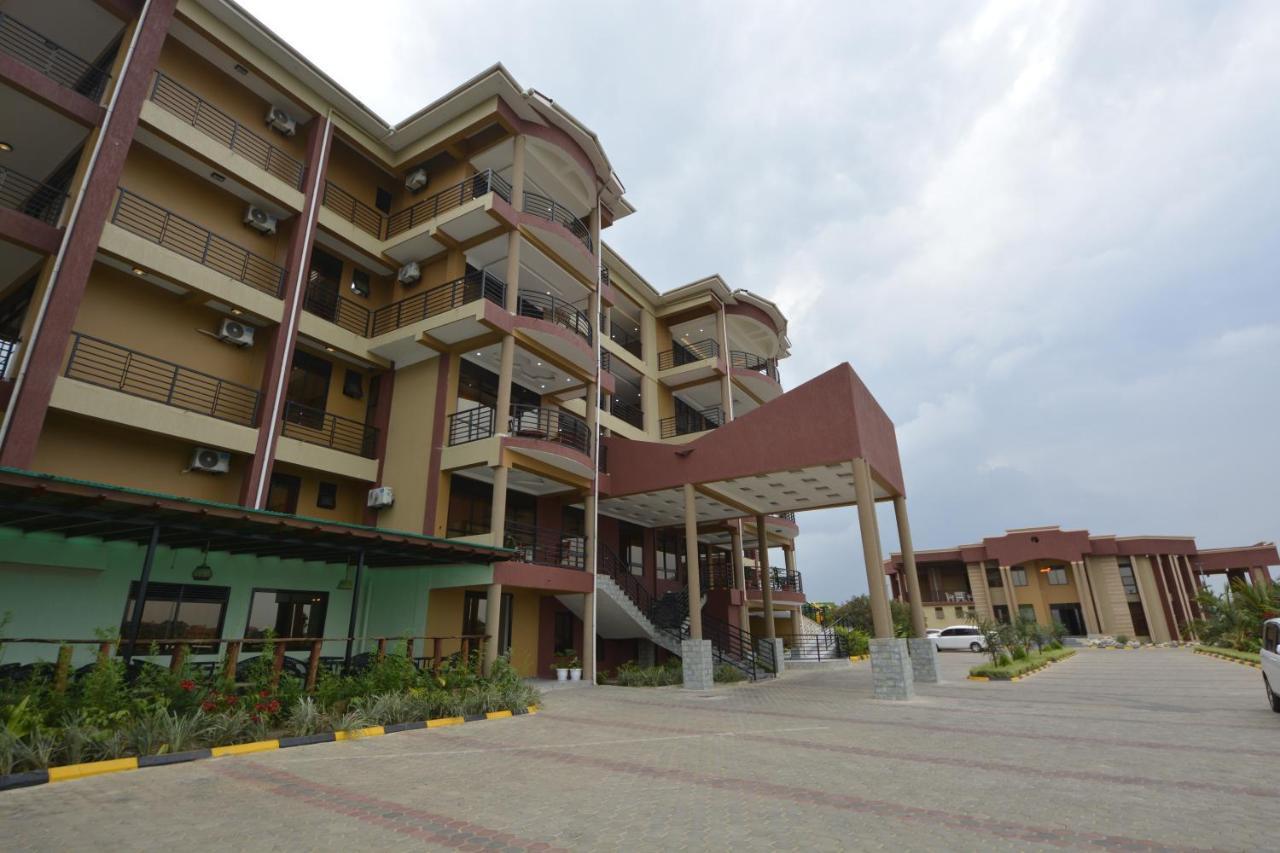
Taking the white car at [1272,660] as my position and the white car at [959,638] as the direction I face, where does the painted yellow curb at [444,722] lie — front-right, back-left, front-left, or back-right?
back-left

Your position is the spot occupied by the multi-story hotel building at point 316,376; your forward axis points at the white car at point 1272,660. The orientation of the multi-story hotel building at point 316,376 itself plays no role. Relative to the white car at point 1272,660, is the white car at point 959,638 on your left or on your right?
left

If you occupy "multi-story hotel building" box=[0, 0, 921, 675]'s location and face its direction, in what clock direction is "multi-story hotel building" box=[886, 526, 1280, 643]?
"multi-story hotel building" box=[886, 526, 1280, 643] is roughly at 10 o'clock from "multi-story hotel building" box=[0, 0, 921, 675].

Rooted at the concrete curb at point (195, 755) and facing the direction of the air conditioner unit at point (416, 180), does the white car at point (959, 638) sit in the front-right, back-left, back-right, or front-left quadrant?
front-right

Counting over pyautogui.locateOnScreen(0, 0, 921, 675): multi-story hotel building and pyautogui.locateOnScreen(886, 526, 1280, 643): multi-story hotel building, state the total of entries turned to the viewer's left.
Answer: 0

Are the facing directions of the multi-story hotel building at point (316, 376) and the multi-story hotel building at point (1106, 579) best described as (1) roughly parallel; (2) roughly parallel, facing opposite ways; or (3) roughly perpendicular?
roughly perpendicular

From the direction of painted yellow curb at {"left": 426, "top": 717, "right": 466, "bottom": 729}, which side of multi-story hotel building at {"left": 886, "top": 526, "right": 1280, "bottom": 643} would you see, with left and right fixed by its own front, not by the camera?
front

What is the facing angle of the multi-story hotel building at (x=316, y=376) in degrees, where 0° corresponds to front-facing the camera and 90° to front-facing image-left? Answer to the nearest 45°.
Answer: approximately 315°

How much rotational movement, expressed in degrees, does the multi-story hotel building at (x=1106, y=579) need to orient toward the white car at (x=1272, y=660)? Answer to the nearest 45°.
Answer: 0° — it already faces it

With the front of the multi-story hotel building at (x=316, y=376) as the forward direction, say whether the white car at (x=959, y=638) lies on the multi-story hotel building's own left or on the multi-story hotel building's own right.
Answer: on the multi-story hotel building's own left

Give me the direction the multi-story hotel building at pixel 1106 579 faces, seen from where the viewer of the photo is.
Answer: facing the viewer

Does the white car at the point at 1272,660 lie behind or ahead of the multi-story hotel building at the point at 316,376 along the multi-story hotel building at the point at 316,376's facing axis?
ahead
